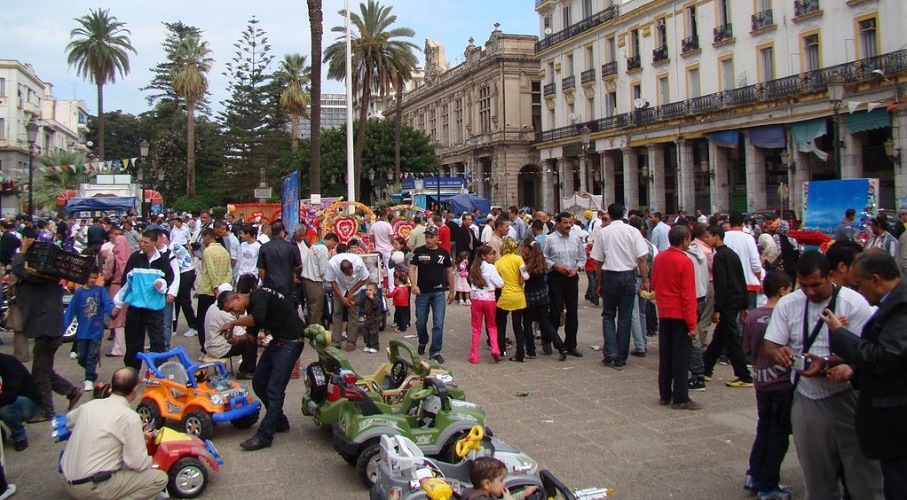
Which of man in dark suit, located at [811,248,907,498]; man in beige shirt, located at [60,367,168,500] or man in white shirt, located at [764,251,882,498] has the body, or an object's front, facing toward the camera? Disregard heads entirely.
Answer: man in white shirt, located at [764,251,882,498]

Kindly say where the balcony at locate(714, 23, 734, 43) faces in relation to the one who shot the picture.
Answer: facing the viewer and to the left of the viewer

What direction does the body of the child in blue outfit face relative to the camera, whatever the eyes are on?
toward the camera

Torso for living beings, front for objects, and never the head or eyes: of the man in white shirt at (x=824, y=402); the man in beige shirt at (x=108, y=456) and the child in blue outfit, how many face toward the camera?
2

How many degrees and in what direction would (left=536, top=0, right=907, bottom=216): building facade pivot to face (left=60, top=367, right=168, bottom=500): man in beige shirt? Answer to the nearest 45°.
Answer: approximately 45° to its left

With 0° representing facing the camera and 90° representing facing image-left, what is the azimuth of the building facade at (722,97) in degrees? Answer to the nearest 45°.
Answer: approximately 45°

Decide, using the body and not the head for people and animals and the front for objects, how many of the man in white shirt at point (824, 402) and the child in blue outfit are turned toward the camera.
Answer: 2

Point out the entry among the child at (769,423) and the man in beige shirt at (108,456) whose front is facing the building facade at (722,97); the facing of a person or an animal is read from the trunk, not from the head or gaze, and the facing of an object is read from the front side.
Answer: the man in beige shirt

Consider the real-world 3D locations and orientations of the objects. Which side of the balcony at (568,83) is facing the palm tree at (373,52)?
front

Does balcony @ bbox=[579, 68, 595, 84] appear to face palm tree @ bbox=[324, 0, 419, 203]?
yes

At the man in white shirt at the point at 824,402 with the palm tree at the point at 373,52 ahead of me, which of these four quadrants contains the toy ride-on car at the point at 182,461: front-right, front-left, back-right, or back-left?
front-left

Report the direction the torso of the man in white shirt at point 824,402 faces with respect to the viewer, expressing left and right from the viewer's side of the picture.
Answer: facing the viewer

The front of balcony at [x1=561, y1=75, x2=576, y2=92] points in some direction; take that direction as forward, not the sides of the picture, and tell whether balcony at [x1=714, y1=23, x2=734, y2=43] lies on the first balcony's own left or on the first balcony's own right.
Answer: on the first balcony's own left

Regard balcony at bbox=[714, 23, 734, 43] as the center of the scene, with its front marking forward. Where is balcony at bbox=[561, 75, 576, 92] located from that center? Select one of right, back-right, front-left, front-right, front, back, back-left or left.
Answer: right
